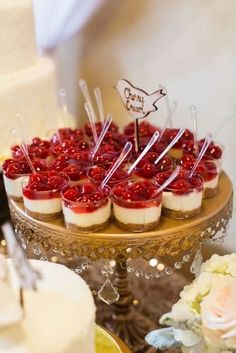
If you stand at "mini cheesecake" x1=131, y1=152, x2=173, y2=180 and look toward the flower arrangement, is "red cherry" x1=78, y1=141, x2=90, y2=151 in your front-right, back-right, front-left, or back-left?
back-right

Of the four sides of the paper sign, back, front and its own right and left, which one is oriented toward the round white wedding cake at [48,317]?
front

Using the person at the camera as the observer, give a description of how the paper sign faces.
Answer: facing the viewer
